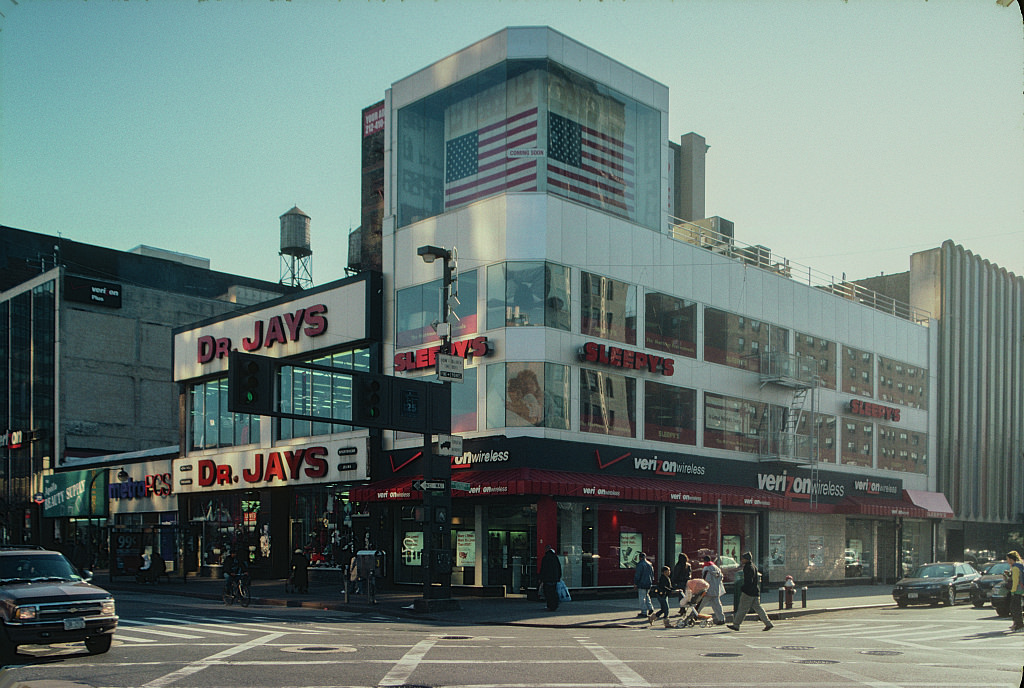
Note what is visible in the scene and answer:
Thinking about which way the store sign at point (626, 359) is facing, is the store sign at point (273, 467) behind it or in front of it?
behind

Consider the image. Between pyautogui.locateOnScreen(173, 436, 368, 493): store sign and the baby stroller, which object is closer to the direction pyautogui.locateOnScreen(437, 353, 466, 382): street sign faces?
the baby stroller

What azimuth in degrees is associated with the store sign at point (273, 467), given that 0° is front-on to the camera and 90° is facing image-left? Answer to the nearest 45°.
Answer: approximately 45°

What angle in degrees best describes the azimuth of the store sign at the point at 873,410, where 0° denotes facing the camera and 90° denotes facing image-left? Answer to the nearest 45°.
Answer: approximately 315°
